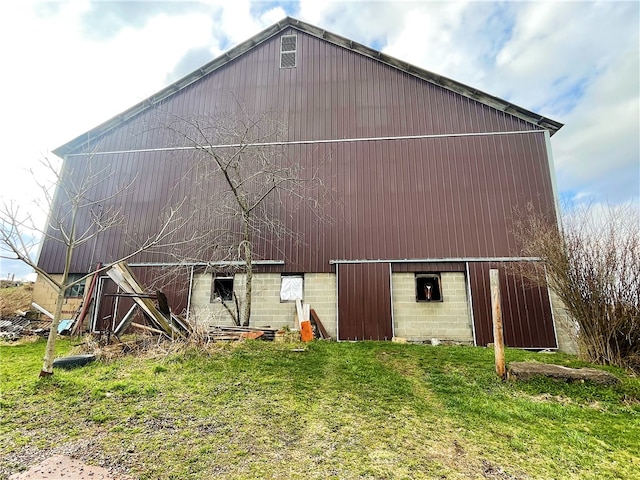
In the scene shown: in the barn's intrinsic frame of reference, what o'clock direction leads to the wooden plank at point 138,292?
The wooden plank is roughly at 2 o'clock from the barn.

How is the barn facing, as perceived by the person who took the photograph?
facing the viewer

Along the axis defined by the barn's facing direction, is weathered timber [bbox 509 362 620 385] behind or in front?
in front

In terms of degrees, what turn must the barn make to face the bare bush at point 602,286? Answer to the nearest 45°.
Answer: approximately 45° to its left

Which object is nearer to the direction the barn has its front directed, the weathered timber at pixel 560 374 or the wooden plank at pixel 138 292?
the weathered timber
